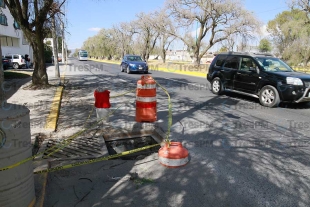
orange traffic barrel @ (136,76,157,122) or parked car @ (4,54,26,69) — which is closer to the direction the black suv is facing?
the orange traffic barrel

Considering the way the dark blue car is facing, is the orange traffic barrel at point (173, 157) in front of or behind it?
in front

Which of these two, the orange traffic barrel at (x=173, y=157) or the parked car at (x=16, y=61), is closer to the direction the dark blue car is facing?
the orange traffic barrel

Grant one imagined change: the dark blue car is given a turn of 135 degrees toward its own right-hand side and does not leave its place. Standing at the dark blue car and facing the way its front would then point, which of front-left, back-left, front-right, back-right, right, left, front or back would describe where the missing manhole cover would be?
left

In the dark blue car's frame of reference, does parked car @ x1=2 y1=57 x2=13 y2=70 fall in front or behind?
behind

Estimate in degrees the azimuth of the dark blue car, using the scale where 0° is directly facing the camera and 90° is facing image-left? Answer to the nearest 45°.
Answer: approximately 315°

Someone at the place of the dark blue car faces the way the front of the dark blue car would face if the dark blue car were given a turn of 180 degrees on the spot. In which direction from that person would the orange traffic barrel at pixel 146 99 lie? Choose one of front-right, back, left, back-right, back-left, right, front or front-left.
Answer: back-left

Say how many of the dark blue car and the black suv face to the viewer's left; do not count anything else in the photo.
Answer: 0

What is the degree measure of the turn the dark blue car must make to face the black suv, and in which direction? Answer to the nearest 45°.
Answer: approximately 45° to its right

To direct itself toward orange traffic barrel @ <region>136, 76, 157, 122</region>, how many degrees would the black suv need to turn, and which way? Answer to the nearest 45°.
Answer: approximately 90° to its right

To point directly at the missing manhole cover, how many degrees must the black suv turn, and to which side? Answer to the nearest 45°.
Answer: approximately 90° to its right

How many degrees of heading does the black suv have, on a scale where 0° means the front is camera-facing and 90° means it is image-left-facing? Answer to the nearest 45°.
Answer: approximately 315°
